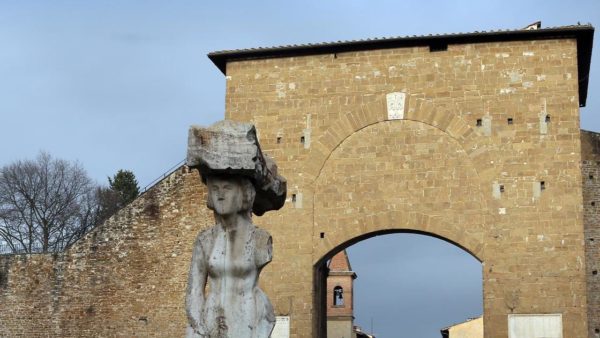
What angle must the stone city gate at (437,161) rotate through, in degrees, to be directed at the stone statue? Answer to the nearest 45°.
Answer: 0° — it already faces it

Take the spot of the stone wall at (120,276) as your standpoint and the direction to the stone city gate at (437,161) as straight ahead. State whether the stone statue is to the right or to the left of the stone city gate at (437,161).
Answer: right

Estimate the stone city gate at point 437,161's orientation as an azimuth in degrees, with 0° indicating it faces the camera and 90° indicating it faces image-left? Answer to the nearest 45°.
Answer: approximately 0°

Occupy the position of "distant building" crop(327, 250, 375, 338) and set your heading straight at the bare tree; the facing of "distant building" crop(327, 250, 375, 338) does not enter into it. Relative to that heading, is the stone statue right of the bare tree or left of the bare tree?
left

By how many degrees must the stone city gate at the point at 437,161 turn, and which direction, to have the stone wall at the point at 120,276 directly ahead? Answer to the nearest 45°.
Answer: approximately 135° to its right

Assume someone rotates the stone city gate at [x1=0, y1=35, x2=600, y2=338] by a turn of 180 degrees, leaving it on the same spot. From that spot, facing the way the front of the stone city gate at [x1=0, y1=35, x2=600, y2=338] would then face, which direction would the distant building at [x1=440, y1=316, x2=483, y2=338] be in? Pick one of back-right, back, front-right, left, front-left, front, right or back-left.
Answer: front

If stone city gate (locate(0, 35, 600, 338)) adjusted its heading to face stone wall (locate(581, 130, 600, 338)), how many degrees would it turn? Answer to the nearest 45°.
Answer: approximately 90° to its left

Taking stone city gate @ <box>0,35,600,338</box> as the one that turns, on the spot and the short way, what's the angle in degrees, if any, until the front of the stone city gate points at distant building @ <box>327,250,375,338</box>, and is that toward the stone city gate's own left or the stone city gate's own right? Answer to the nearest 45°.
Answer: approximately 180°

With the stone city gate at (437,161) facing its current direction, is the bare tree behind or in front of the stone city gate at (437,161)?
behind
